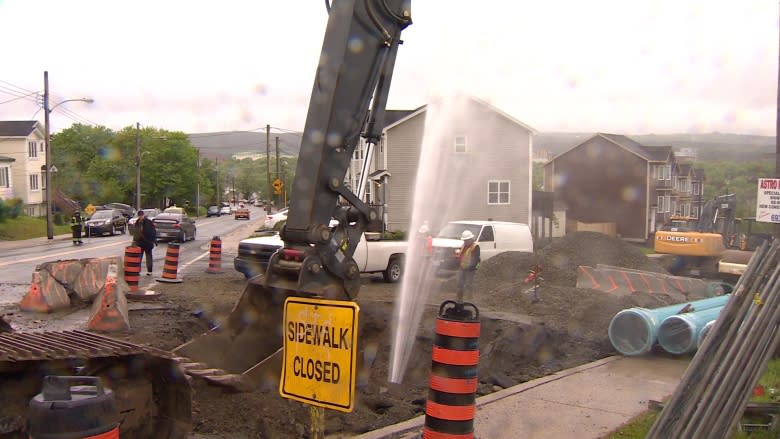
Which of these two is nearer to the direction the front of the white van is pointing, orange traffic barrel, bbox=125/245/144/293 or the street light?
the orange traffic barrel

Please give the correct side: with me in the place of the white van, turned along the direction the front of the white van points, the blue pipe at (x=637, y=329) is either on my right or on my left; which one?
on my left

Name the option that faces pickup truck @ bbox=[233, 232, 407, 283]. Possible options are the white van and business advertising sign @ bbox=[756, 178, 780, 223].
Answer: the white van

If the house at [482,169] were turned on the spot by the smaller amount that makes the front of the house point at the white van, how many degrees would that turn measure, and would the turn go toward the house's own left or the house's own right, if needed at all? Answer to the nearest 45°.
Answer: approximately 90° to the house's own left

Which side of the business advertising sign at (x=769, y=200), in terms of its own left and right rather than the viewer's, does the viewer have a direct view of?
front

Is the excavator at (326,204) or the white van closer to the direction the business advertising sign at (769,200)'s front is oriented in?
the excavator

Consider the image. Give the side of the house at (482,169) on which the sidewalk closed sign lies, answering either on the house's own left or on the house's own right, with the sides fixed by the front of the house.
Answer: on the house's own left

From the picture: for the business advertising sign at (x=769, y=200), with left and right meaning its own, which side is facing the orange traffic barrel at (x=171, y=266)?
right

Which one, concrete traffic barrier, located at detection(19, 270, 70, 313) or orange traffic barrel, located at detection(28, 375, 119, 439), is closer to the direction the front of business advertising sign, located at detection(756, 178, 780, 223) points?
the orange traffic barrel
